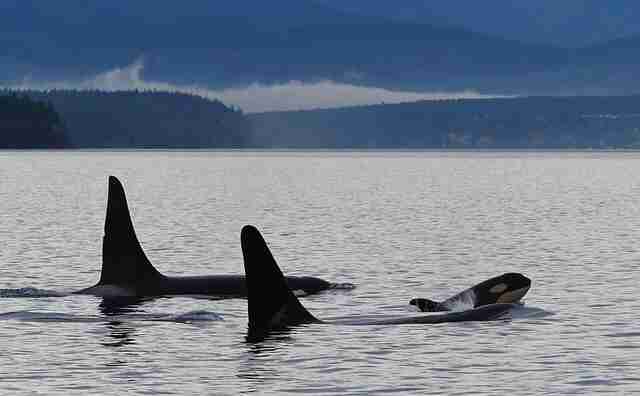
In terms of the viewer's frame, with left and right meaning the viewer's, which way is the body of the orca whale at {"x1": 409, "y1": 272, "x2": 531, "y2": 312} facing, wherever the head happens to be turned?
facing to the right of the viewer

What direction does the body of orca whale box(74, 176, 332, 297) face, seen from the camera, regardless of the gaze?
to the viewer's right

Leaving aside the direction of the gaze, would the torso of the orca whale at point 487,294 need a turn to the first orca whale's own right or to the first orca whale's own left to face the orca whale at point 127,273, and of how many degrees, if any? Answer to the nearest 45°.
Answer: approximately 180°

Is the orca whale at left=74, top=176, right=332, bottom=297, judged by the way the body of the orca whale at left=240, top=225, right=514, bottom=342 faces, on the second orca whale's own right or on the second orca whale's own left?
on the second orca whale's own left

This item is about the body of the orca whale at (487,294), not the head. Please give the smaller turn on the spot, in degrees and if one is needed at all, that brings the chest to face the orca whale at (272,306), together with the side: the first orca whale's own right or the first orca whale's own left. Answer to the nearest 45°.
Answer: approximately 135° to the first orca whale's own right

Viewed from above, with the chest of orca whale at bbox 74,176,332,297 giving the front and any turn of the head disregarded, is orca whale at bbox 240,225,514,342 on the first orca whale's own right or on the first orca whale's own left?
on the first orca whale's own right

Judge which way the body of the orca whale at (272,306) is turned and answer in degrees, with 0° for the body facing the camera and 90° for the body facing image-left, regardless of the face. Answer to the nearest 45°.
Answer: approximately 270°

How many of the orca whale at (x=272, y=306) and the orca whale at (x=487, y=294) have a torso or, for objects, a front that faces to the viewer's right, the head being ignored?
2

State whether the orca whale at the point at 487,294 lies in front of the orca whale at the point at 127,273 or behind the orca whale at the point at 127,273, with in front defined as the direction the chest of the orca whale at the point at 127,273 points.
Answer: in front
